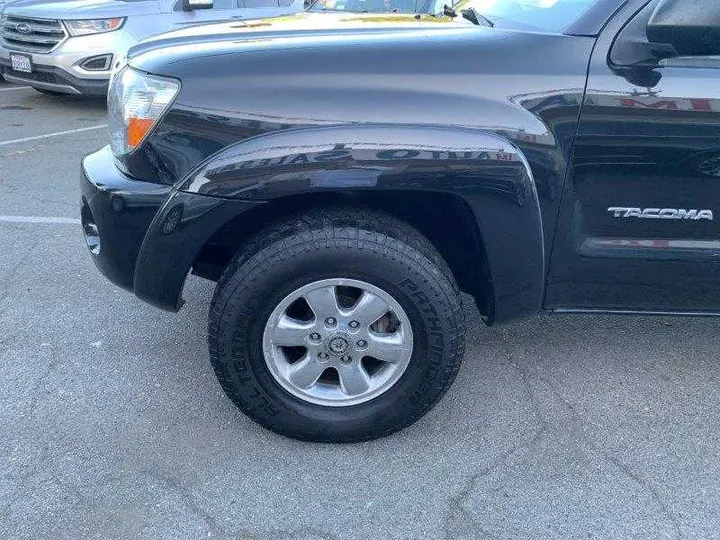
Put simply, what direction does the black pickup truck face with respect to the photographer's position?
facing to the left of the viewer

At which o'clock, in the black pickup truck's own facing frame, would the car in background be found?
The car in background is roughly at 2 o'clock from the black pickup truck.

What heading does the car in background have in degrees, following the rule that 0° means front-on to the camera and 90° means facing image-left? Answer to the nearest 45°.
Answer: approximately 45°

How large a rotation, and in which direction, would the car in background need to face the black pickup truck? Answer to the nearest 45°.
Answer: approximately 45° to its left

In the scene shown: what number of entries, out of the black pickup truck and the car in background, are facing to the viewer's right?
0
